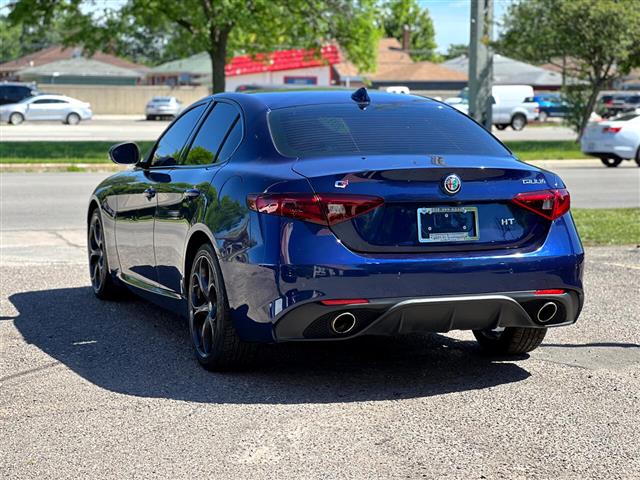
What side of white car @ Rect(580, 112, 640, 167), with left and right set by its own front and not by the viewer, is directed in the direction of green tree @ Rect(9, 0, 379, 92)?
left

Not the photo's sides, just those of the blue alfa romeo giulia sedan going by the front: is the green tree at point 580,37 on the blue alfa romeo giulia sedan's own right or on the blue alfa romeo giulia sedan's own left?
on the blue alfa romeo giulia sedan's own right

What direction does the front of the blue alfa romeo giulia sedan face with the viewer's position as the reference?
facing away from the viewer and to the left of the viewer

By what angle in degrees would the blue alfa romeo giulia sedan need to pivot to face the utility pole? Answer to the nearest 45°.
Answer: approximately 45° to its right

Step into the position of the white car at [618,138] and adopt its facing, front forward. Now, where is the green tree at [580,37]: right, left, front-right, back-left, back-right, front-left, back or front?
front-left

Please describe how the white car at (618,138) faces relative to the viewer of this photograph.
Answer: facing away from the viewer and to the right of the viewer

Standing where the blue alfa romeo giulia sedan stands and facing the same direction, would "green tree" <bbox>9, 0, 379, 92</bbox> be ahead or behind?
ahead
